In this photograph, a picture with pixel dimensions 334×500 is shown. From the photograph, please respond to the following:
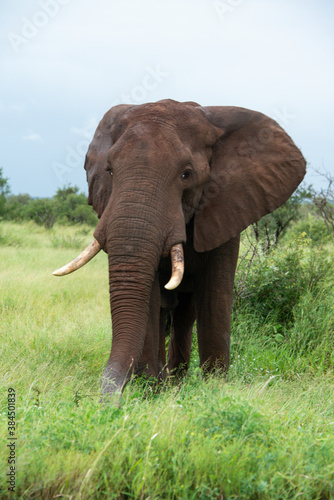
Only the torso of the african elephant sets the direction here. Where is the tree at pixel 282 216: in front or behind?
behind

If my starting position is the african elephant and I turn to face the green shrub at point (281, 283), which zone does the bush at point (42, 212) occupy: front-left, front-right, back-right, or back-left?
front-left

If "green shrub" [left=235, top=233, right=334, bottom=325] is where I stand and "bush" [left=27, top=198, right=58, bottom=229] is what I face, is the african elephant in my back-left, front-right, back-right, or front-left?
back-left

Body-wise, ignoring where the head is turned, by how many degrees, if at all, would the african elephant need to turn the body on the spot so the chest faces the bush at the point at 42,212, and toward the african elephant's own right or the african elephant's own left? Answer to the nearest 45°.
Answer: approximately 180°

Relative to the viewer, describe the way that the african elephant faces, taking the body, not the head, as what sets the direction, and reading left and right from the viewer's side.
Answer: facing the viewer

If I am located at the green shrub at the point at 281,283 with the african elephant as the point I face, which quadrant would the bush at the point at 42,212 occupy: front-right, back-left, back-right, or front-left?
back-right

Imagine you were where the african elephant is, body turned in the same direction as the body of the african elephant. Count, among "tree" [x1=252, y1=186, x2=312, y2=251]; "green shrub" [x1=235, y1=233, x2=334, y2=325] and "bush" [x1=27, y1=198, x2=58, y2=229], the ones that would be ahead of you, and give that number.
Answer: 0

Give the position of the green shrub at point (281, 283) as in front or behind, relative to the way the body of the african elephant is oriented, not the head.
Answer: behind
